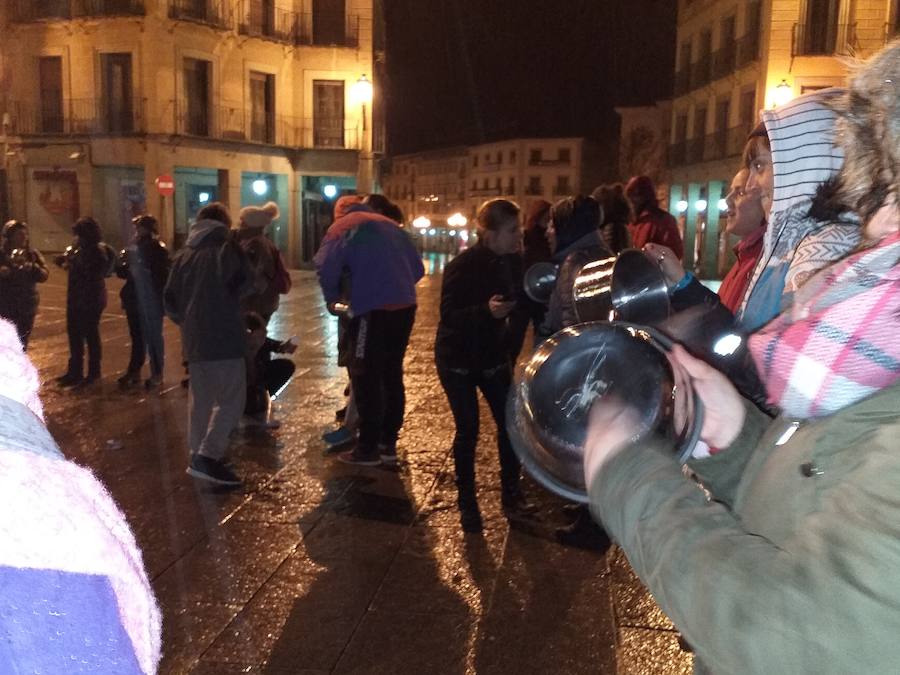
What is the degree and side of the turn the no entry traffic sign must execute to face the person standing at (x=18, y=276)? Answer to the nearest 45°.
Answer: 0° — it already faces them

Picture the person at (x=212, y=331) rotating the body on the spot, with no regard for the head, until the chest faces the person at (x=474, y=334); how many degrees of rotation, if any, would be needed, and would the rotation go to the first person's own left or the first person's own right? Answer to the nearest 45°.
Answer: approximately 90° to the first person's own right

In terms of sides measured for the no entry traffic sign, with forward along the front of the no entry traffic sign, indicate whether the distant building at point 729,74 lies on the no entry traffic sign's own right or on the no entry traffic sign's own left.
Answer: on the no entry traffic sign's own left

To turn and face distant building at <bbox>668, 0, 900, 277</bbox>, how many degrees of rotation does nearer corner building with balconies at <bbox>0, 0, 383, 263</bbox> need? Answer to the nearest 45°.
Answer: approximately 90° to its left

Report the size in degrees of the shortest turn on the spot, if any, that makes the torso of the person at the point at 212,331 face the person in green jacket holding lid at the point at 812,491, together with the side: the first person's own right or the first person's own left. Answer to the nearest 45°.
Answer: approximately 135° to the first person's own right

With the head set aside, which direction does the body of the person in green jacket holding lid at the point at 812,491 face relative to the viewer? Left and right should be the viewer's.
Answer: facing to the left of the viewer

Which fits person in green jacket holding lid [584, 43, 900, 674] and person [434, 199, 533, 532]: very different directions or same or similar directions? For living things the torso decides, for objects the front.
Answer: very different directions

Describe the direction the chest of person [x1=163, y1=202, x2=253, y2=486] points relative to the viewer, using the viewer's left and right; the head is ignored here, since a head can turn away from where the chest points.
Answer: facing away from the viewer and to the right of the viewer

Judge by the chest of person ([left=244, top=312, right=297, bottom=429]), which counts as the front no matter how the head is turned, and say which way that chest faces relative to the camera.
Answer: to the viewer's right

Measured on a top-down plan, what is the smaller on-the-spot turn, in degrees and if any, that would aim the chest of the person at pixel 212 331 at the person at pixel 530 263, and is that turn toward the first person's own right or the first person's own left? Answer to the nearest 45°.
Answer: approximately 45° to the first person's own right

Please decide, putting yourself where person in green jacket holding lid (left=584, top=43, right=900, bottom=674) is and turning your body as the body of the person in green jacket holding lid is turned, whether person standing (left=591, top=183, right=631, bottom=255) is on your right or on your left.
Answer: on your right
